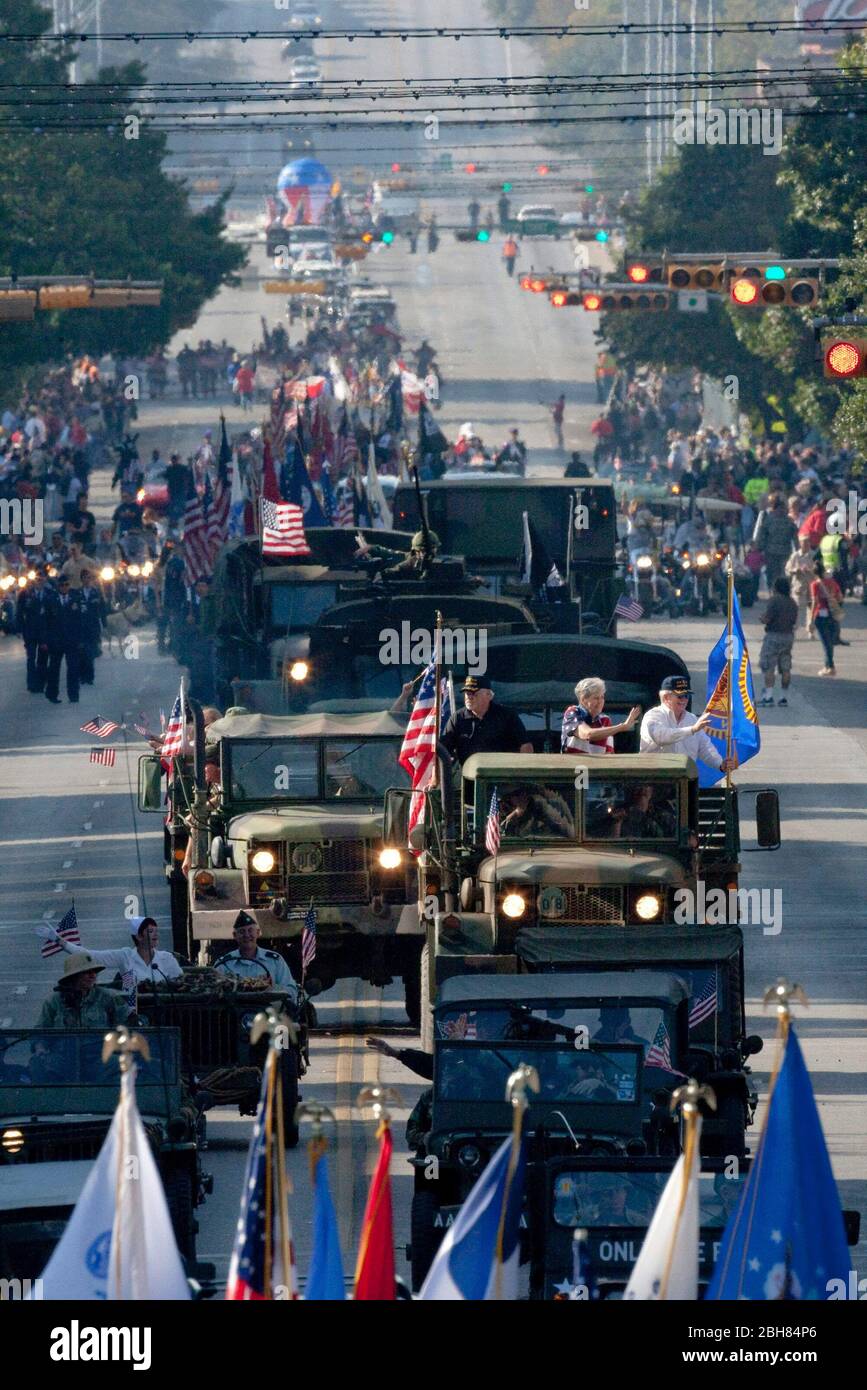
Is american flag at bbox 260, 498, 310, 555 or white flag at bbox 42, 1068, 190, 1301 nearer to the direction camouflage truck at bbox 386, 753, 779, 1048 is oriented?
the white flag

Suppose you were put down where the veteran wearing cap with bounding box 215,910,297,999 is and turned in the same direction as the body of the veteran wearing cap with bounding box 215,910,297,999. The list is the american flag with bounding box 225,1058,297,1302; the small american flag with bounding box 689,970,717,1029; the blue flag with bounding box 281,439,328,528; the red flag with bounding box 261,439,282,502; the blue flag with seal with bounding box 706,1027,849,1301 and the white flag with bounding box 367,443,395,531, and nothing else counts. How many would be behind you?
3

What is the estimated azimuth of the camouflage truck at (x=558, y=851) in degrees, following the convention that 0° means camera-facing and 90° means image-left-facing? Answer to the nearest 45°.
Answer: approximately 0°

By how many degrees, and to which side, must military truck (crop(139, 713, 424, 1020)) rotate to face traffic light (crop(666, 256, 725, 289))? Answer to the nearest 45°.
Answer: approximately 180°

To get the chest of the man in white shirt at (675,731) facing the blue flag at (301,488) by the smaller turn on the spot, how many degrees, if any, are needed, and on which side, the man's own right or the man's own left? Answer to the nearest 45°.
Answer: approximately 135° to the man's own left

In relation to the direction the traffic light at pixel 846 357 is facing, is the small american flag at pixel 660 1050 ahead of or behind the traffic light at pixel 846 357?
ahead

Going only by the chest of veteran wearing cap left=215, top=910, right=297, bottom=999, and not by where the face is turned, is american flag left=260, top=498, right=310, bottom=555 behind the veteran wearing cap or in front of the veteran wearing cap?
behind

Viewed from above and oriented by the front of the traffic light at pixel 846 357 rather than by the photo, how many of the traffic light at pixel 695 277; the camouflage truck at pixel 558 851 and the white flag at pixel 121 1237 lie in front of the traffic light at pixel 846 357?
2

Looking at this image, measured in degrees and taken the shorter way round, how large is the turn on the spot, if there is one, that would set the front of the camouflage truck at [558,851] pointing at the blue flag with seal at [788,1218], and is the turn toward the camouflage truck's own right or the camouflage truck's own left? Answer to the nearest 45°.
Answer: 0° — it already faces it

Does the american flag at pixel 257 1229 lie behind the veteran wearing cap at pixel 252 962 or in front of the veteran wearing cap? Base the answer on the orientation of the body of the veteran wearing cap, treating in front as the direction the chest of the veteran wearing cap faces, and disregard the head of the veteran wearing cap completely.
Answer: in front

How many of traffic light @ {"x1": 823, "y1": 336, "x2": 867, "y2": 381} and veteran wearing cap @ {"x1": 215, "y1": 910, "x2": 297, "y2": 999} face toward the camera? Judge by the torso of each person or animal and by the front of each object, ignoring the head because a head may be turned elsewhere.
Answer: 2

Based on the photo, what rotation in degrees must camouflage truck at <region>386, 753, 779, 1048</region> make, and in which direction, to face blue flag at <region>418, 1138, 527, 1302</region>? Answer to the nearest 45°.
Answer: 0° — it already faces it
